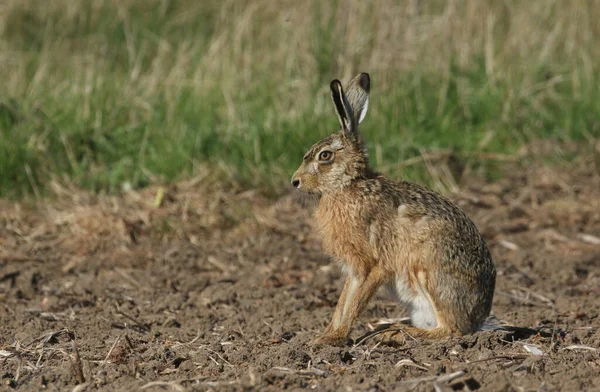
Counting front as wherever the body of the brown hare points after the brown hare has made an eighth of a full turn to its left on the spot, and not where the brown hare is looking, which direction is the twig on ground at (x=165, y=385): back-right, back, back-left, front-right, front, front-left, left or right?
front

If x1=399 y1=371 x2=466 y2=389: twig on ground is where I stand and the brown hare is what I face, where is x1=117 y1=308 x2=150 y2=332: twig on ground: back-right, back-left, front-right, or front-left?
front-left

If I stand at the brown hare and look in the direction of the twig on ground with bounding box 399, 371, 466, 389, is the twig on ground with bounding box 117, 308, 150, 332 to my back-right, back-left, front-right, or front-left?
back-right

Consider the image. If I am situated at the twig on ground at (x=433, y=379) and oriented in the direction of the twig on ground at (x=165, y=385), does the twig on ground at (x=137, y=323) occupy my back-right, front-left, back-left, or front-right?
front-right

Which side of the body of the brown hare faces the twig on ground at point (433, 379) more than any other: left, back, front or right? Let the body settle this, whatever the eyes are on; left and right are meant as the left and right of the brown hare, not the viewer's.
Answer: left

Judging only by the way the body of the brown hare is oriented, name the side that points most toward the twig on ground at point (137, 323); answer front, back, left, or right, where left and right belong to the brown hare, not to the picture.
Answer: front

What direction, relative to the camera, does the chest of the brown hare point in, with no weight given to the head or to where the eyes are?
to the viewer's left
